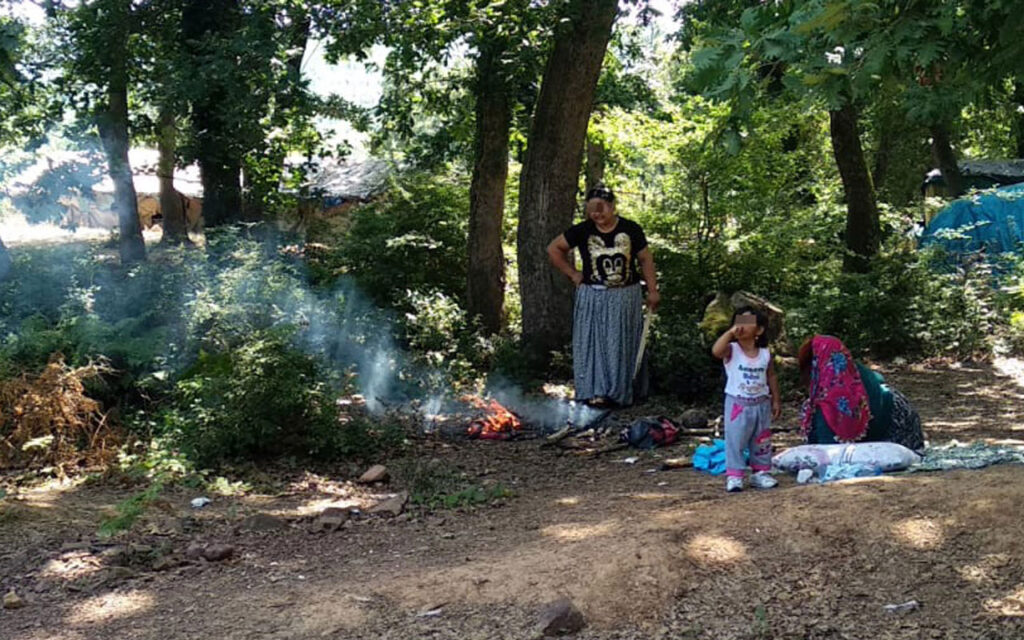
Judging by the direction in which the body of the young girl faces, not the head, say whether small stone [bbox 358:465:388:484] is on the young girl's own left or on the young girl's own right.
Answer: on the young girl's own right

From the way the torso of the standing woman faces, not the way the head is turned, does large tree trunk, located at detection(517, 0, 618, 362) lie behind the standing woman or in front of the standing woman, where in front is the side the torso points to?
behind

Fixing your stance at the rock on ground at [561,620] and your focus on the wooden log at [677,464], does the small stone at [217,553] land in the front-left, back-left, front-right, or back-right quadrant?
front-left

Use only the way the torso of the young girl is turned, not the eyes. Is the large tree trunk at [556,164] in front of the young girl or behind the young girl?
behind

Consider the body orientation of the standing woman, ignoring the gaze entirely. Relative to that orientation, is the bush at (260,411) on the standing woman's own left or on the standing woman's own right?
on the standing woman's own right

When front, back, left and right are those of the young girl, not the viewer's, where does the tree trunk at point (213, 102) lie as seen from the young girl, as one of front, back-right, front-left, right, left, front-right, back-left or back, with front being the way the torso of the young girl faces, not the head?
back-right

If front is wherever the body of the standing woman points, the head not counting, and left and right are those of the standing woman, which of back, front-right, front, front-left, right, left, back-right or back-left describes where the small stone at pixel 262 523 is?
front-right

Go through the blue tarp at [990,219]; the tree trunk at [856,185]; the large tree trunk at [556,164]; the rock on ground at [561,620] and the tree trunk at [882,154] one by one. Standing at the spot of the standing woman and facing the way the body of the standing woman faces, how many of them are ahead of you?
1

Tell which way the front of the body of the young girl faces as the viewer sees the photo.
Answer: toward the camera

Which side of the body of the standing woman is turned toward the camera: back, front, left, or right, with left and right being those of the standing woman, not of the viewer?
front

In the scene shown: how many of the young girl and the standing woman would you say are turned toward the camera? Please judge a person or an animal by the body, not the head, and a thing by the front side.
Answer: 2

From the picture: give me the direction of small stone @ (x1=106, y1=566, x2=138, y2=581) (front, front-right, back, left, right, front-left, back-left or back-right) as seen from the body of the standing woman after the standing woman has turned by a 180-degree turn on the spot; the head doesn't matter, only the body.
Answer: back-left

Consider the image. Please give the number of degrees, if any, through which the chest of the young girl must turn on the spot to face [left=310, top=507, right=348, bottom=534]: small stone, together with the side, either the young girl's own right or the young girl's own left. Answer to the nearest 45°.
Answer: approximately 90° to the young girl's own right

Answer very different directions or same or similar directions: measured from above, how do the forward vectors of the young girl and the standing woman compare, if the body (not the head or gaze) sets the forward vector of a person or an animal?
same or similar directions

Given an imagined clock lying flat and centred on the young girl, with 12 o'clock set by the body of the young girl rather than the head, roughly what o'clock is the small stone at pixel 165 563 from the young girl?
The small stone is roughly at 2 o'clock from the young girl.

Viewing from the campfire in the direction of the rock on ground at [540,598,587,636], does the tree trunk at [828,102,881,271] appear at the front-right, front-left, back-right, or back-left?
back-left

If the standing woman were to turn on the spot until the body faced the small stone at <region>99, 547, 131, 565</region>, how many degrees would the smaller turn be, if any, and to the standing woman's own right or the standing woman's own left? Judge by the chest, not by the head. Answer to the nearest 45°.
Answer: approximately 45° to the standing woman's own right
